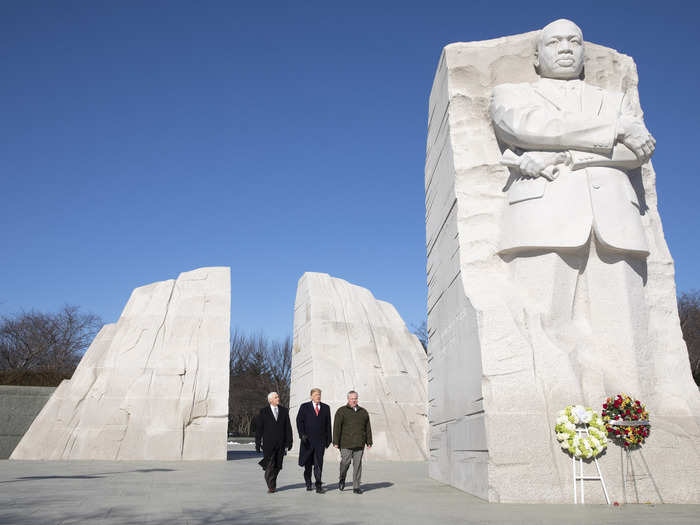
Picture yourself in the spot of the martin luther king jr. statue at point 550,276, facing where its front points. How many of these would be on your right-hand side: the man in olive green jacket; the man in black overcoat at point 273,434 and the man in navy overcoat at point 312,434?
3

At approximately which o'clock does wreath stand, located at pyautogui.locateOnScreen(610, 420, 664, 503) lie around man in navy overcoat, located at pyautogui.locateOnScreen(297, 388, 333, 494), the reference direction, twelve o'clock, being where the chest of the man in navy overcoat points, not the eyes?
The wreath stand is roughly at 10 o'clock from the man in navy overcoat.

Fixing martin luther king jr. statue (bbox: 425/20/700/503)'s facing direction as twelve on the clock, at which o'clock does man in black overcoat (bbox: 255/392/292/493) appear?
The man in black overcoat is roughly at 3 o'clock from the martin luther king jr. statue.

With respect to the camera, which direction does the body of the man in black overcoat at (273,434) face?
toward the camera

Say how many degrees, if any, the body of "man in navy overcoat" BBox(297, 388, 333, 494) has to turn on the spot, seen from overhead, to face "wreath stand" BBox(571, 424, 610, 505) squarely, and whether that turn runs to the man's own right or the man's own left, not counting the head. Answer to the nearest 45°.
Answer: approximately 45° to the man's own left

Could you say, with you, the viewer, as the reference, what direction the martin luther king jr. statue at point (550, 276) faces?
facing the viewer

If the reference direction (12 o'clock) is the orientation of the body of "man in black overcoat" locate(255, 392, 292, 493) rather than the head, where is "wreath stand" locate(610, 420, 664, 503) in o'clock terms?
The wreath stand is roughly at 10 o'clock from the man in black overcoat.

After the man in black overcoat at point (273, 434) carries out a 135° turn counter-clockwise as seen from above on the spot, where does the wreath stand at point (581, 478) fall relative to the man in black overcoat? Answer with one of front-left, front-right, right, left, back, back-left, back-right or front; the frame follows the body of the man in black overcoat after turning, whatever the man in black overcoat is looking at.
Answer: right

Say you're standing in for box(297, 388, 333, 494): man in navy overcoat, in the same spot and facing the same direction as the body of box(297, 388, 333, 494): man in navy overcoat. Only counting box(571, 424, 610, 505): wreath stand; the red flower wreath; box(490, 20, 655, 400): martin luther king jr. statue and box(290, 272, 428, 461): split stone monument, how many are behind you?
1
